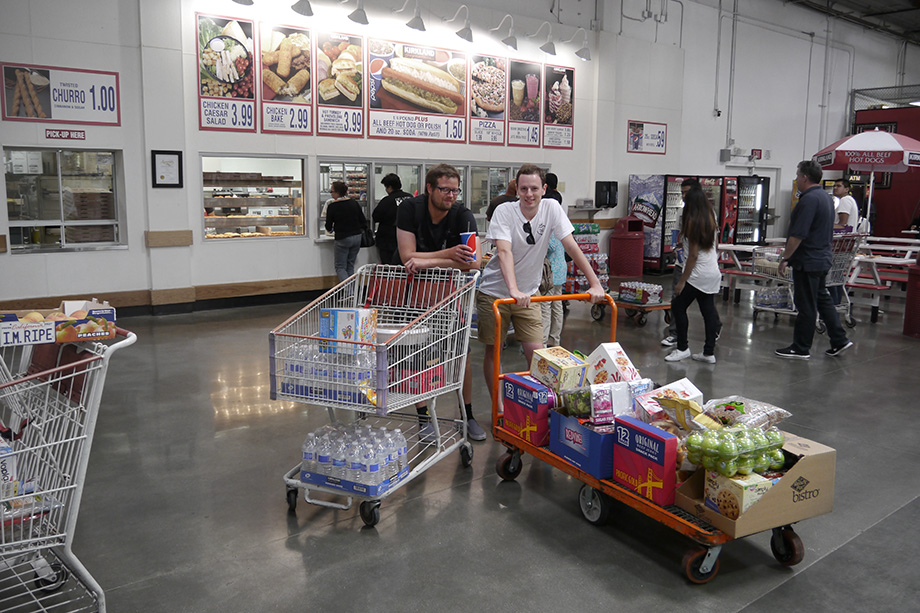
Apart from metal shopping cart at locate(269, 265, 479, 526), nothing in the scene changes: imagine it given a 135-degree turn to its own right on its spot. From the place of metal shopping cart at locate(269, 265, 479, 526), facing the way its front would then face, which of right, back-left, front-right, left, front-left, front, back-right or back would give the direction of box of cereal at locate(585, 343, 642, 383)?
right

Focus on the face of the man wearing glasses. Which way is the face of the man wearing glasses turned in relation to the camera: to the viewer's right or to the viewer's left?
to the viewer's right

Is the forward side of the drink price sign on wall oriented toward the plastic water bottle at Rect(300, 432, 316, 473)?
yes

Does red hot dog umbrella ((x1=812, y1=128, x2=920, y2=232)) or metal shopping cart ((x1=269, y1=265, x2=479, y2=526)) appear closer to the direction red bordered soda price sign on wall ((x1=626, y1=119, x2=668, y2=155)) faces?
the metal shopping cart

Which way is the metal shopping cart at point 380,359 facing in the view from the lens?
facing the viewer and to the left of the viewer

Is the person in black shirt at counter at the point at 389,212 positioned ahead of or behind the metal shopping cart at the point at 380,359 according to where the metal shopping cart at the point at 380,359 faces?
behind

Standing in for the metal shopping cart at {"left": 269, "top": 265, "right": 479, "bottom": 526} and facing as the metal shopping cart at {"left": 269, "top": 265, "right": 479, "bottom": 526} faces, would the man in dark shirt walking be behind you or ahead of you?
behind

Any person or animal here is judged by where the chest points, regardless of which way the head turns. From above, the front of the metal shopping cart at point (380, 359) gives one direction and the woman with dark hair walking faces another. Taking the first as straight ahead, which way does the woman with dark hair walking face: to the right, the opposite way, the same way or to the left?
to the right

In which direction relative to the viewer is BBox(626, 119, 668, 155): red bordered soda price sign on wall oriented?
toward the camera
